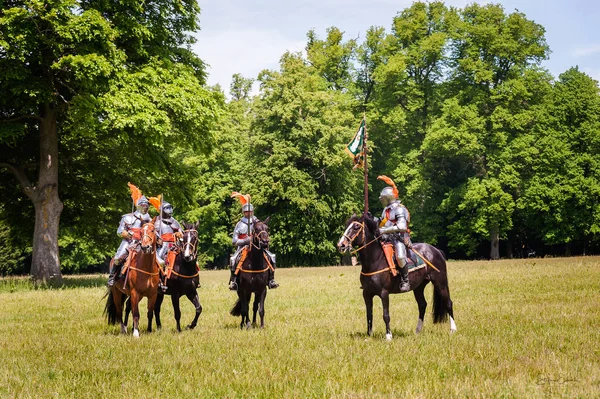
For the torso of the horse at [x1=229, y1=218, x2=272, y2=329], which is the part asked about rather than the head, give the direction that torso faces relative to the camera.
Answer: toward the camera

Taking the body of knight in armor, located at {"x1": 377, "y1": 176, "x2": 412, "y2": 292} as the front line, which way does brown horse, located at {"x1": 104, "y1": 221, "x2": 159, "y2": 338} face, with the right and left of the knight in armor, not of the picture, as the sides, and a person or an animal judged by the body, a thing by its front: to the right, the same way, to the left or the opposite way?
to the left

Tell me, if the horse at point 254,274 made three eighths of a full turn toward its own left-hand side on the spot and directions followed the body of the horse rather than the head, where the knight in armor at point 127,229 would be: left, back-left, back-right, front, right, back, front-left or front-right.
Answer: back-left

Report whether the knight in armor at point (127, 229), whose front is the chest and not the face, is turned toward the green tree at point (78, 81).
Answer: no

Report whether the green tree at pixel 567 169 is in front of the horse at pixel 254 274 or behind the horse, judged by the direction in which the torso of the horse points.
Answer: behind

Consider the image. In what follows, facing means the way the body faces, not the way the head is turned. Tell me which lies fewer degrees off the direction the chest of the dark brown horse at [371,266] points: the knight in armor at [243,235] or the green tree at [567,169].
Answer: the knight in armor

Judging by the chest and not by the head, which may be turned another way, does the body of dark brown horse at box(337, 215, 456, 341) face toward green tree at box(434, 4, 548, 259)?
no

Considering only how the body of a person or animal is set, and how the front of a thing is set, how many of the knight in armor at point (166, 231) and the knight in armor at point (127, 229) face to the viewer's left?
0

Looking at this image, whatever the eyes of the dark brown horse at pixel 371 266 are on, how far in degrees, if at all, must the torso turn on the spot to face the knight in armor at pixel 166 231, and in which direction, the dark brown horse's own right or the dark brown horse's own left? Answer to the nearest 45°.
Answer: approximately 45° to the dark brown horse's own right

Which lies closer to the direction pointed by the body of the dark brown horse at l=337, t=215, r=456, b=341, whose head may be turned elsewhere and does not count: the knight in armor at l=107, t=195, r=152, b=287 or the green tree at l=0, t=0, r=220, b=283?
the knight in armor

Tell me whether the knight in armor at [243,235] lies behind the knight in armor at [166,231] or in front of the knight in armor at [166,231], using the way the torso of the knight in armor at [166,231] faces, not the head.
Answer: in front

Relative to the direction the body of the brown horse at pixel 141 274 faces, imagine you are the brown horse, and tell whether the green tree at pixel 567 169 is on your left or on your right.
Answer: on your left

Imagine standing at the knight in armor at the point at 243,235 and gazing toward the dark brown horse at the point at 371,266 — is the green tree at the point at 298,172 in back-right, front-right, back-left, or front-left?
back-left

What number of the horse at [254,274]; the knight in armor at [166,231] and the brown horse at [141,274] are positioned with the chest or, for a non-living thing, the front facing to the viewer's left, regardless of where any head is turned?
0

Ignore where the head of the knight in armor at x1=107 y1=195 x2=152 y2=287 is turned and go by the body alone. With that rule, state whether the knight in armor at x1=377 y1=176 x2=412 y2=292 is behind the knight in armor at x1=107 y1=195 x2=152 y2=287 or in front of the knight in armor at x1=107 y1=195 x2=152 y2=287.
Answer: in front

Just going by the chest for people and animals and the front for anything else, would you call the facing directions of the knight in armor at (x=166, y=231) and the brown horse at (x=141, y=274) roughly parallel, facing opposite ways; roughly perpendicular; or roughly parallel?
roughly parallel

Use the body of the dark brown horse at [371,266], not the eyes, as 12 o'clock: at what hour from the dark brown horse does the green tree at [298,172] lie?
The green tree is roughly at 4 o'clock from the dark brown horse.

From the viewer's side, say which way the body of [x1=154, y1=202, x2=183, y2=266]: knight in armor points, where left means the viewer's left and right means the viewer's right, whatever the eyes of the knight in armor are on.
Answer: facing the viewer and to the right of the viewer

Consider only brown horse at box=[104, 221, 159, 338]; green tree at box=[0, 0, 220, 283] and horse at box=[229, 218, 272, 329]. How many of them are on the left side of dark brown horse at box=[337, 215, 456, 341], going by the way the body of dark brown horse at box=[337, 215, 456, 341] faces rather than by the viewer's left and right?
0
